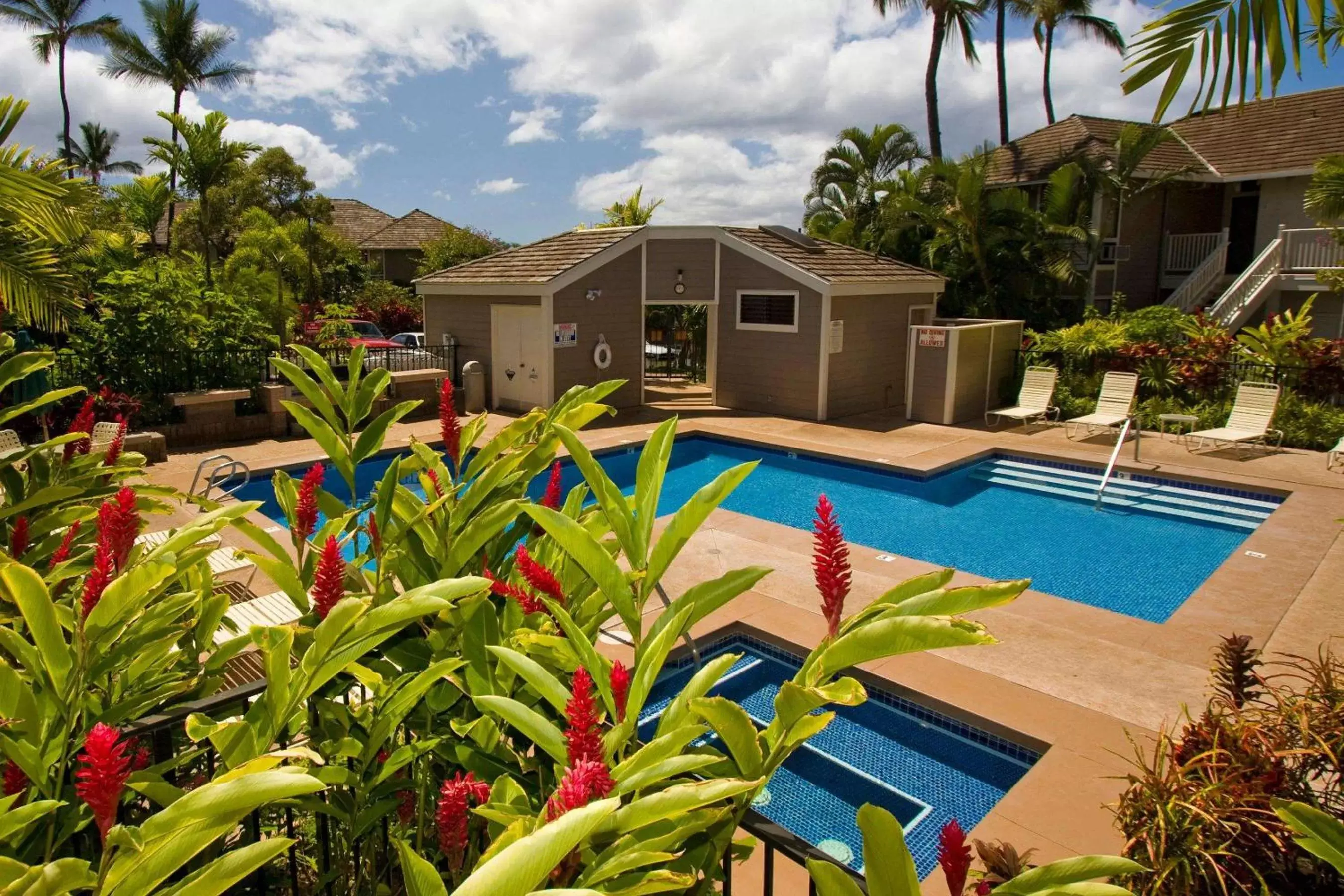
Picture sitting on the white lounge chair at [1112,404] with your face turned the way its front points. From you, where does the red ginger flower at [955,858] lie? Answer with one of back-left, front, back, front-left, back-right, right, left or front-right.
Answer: front-left

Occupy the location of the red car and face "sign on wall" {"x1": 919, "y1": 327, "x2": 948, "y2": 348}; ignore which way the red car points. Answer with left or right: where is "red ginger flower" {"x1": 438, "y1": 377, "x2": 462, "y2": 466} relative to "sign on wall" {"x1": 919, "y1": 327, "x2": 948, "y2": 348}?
right

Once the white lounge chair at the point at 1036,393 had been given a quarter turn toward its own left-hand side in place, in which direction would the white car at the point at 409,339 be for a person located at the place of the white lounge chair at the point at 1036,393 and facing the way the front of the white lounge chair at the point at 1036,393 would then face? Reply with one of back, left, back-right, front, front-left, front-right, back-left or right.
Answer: back-right

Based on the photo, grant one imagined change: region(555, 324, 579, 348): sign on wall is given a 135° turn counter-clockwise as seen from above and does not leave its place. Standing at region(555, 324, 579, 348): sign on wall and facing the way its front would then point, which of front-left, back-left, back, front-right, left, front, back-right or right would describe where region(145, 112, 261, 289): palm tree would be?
back-left

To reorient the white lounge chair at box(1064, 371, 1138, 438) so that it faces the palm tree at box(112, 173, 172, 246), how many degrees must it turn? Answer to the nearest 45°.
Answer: approximately 45° to its right

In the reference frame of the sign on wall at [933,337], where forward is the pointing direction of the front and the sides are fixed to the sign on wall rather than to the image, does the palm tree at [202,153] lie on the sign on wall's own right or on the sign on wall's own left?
on the sign on wall's own right

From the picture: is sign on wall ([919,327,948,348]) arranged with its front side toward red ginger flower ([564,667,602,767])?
yes

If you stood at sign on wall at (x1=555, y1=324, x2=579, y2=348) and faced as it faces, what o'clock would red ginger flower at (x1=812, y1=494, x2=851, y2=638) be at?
The red ginger flower is roughly at 12 o'clock from the sign on wall.

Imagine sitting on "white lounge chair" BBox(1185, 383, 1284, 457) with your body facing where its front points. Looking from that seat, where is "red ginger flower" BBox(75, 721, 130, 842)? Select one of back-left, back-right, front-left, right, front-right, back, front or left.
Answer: front-left

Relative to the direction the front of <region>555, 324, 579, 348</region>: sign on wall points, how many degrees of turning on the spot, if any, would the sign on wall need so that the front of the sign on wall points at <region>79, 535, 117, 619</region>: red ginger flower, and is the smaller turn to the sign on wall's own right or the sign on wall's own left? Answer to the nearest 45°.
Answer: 0° — it already faces it

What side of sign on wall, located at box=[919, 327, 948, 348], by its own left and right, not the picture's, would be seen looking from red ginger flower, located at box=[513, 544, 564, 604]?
front

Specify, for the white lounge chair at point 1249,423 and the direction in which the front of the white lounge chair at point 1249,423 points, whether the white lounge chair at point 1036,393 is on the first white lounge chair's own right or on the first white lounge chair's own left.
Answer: on the first white lounge chair's own right

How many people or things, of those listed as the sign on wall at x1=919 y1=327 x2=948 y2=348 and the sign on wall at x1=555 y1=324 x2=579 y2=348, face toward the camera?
2

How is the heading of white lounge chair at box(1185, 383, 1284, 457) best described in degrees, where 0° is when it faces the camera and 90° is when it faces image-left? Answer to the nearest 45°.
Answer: approximately 45°

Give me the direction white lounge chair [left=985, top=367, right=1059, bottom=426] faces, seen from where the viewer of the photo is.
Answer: facing the viewer and to the left of the viewer
